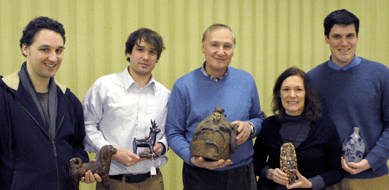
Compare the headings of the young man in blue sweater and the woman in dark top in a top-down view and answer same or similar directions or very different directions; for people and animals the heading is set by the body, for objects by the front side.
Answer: same or similar directions

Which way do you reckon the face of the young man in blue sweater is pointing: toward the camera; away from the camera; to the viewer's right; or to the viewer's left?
toward the camera

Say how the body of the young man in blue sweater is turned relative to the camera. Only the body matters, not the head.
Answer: toward the camera

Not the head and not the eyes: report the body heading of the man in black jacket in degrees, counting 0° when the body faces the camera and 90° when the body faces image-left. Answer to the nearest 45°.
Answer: approximately 315°

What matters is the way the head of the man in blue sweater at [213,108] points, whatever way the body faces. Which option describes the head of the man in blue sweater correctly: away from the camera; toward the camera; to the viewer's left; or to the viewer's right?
toward the camera

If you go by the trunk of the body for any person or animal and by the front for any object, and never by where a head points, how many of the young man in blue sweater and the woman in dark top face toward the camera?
2

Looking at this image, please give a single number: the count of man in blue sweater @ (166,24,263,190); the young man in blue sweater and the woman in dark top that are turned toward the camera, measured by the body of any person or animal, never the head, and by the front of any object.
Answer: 3

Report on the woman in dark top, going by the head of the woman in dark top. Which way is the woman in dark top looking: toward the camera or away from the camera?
toward the camera

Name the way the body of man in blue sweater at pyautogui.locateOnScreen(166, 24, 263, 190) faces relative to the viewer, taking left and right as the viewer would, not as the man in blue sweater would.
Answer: facing the viewer

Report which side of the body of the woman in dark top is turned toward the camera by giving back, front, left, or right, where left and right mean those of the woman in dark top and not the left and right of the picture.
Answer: front

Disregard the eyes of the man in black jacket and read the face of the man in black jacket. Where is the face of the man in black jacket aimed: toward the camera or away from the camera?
toward the camera

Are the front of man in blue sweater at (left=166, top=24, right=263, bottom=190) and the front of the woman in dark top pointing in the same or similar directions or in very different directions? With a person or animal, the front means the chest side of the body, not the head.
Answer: same or similar directions
